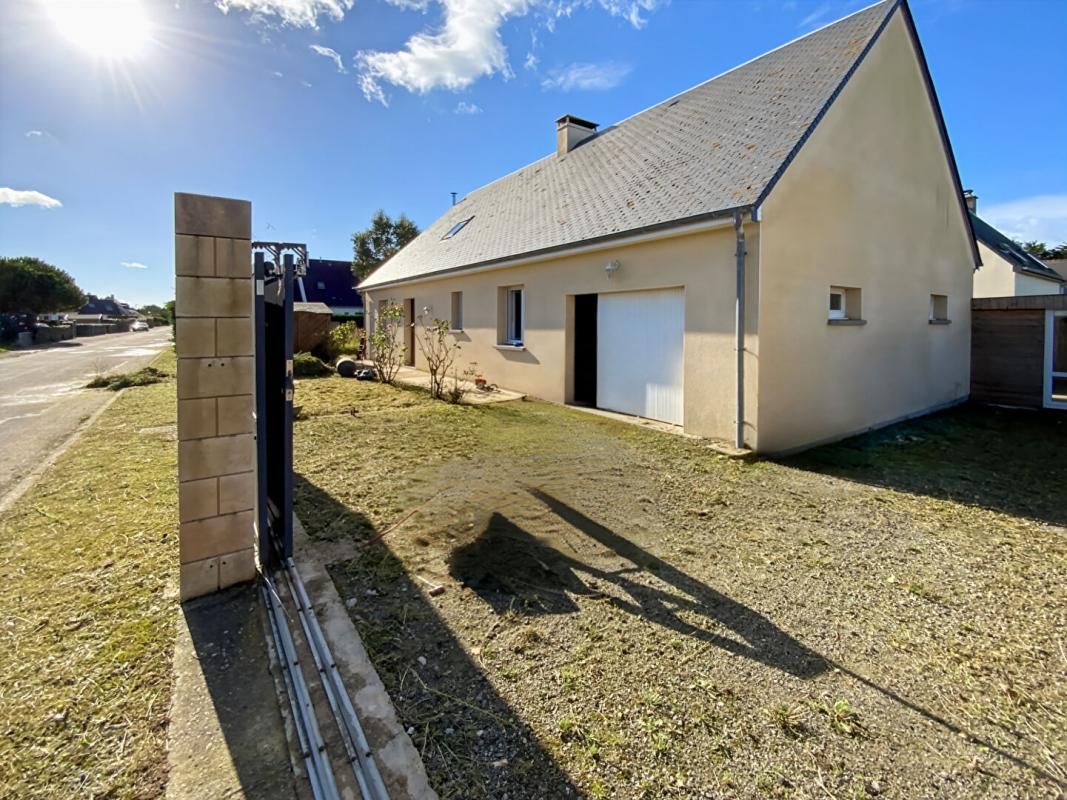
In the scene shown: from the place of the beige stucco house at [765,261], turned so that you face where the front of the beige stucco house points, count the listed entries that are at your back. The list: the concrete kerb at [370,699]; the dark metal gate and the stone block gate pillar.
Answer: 0

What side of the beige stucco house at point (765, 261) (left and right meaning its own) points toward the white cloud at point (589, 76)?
right

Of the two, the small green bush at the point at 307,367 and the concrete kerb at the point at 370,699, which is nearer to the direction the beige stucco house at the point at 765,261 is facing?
the concrete kerb

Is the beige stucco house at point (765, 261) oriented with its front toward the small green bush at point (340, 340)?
no

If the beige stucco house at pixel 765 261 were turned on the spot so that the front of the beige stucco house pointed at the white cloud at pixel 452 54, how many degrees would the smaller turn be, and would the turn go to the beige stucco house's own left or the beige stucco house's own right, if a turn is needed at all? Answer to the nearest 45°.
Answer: approximately 90° to the beige stucco house's own right

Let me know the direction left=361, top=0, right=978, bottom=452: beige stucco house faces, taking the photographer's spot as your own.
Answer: facing the viewer and to the left of the viewer

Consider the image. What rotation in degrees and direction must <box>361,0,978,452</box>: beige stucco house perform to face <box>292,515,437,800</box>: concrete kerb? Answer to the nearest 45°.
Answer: approximately 45° to its left

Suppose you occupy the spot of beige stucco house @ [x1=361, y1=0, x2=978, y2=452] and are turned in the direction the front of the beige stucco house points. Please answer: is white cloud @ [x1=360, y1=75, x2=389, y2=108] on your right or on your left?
on your right

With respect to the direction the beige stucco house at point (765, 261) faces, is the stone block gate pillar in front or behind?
in front

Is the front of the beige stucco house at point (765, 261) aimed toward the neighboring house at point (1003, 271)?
no
